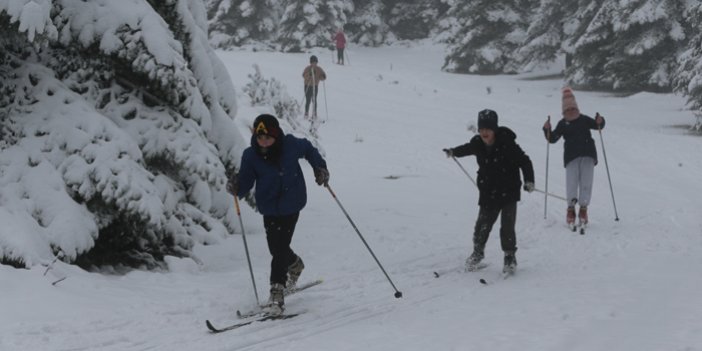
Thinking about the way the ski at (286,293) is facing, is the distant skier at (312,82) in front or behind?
behind

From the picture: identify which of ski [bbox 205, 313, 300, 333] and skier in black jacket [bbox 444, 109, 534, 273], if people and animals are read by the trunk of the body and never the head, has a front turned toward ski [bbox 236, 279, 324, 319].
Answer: the skier in black jacket

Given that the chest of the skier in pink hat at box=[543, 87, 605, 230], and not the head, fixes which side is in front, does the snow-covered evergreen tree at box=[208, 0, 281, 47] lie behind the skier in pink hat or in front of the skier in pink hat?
behind

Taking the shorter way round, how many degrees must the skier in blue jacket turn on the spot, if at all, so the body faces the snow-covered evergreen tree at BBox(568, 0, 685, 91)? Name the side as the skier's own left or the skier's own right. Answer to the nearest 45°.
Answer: approximately 180°

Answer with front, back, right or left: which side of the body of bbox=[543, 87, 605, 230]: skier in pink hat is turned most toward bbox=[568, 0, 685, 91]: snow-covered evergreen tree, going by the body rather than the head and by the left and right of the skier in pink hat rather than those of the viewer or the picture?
back

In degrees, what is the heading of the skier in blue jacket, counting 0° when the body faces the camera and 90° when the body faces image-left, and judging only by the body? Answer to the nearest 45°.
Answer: approximately 45°

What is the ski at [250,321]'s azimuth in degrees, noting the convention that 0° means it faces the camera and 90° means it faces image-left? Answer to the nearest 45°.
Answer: approximately 45°
